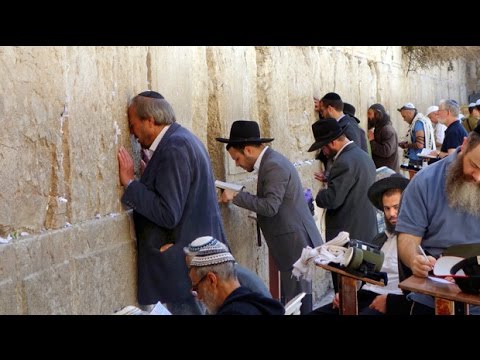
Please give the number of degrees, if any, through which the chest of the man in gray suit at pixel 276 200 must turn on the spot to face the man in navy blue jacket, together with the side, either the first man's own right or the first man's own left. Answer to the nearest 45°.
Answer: approximately 45° to the first man's own left

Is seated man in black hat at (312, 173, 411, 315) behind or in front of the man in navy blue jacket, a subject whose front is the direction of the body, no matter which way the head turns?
behind

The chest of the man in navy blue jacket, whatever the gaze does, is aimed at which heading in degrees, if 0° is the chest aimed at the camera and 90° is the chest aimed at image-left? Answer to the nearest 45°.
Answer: approximately 90°

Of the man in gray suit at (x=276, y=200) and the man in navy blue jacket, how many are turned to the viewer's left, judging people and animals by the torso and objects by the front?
2

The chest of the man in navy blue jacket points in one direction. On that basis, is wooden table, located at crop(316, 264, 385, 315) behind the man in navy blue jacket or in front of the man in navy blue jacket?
behind

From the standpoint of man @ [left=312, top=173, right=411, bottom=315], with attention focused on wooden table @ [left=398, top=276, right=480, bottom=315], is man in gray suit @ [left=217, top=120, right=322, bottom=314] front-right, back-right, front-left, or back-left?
back-right

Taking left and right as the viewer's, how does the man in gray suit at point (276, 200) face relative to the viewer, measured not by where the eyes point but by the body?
facing to the left of the viewer

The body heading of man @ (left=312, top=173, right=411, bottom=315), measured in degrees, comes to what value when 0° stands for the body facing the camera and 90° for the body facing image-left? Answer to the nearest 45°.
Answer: approximately 45°

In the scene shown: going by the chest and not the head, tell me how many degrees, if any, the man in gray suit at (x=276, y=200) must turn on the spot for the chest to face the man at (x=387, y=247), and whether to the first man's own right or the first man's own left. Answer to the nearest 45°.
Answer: approximately 135° to the first man's own right

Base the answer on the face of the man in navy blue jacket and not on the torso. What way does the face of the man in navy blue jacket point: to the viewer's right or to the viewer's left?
to the viewer's left
